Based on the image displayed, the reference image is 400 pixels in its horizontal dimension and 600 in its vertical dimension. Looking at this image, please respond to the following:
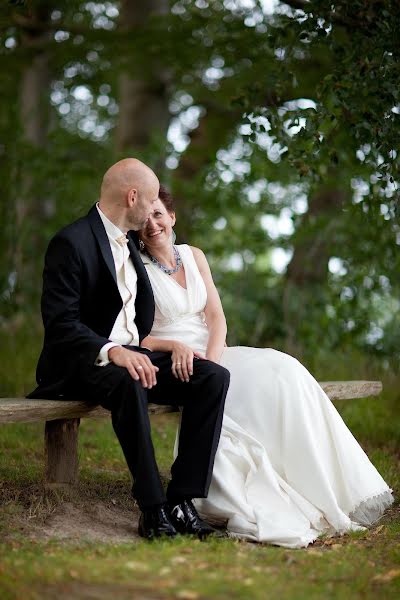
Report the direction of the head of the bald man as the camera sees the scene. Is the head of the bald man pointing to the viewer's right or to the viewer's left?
to the viewer's right

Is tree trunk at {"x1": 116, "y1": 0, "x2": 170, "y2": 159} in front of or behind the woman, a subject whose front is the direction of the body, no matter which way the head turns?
behind

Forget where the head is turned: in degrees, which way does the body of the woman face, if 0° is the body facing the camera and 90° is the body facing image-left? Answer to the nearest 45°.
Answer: approximately 315°

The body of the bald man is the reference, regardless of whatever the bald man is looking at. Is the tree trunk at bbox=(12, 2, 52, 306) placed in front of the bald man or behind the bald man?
behind
